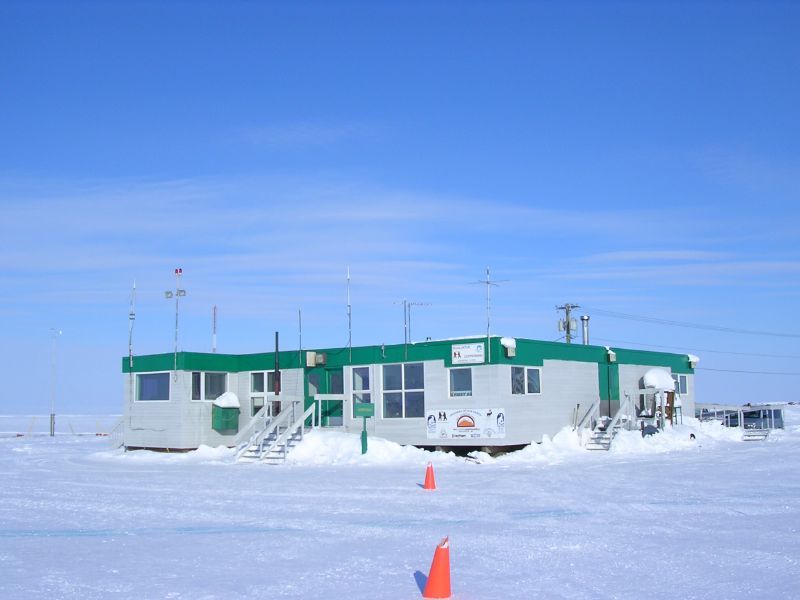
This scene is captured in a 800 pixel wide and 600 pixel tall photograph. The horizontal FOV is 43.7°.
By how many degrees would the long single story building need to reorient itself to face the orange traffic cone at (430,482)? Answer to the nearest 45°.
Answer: approximately 45° to its left

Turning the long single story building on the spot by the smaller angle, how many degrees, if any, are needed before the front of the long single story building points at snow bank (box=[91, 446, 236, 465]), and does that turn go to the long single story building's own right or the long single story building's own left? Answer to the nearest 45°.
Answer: approximately 45° to the long single story building's own right

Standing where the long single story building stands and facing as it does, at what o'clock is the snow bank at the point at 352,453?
The snow bank is roughly at 11 o'clock from the long single story building.

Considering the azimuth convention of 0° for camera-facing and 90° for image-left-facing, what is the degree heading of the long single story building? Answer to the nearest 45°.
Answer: approximately 45°

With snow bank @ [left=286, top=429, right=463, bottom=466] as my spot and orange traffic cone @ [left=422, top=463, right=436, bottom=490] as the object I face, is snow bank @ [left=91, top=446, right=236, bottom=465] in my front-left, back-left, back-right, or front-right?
back-right

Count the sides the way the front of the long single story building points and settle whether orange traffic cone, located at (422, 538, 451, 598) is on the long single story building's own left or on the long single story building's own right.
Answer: on the long single story building's own left
